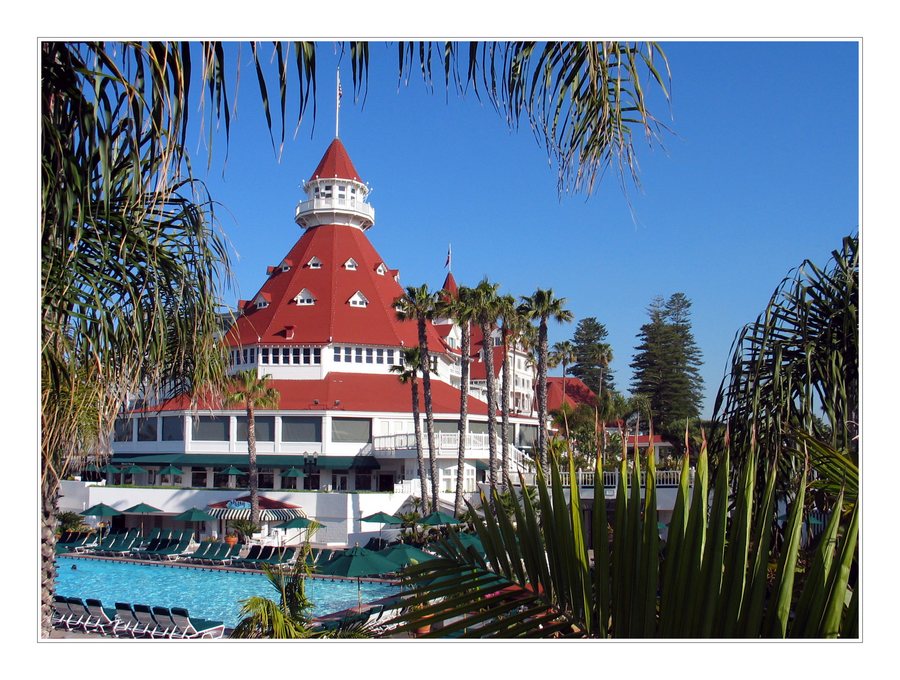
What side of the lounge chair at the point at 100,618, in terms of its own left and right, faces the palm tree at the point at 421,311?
front

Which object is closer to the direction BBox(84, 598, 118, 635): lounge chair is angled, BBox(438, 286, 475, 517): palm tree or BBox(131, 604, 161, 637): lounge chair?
the palm tree

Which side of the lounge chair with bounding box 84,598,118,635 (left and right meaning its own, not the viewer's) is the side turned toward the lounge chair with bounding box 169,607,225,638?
right

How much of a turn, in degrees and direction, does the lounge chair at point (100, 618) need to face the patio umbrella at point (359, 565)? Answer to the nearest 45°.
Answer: approximately 45° to its right

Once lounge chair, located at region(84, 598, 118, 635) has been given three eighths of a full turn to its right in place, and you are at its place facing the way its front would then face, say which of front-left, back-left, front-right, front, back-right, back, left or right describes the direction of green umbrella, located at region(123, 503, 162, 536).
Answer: back

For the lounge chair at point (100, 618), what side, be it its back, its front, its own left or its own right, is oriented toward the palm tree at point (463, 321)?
front

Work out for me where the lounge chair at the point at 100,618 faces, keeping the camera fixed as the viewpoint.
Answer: facing away from the viewer and to the right of the viewer

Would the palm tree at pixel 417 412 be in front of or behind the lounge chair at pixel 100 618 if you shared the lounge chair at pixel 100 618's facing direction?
in front

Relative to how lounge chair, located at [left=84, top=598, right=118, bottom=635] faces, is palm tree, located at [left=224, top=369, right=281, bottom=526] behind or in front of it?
in front
